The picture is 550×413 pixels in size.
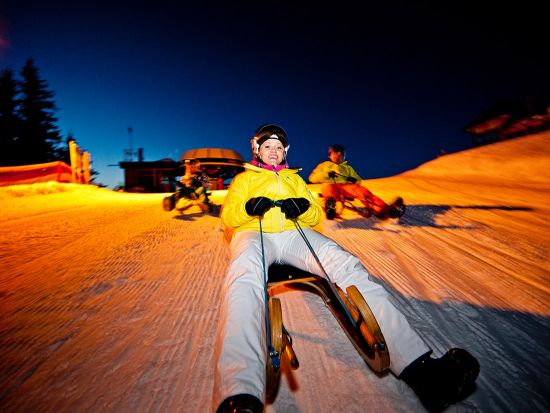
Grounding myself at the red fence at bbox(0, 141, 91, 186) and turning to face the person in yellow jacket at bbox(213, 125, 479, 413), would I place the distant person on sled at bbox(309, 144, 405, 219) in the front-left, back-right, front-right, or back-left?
front-left

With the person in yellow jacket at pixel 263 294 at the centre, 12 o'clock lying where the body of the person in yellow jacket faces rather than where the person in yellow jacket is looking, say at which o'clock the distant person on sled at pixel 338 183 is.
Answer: The distant person on sled is roughly at 6 o'clock from the person in yellow jacket.

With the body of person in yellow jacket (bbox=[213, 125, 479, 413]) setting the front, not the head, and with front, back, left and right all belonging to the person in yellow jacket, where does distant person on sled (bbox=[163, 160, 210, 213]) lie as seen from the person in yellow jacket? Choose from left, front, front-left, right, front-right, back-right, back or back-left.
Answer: back-right

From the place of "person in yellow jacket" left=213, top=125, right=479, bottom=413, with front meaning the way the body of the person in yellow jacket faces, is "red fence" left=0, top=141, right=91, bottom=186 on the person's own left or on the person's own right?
on the person's own right

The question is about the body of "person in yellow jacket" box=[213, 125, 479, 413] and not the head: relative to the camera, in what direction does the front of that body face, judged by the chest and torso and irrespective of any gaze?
toward the camera

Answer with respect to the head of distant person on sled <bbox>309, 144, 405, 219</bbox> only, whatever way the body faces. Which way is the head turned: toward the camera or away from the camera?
toward the camera

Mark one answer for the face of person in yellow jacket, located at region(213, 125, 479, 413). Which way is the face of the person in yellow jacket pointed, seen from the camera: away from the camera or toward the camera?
toward the camera
